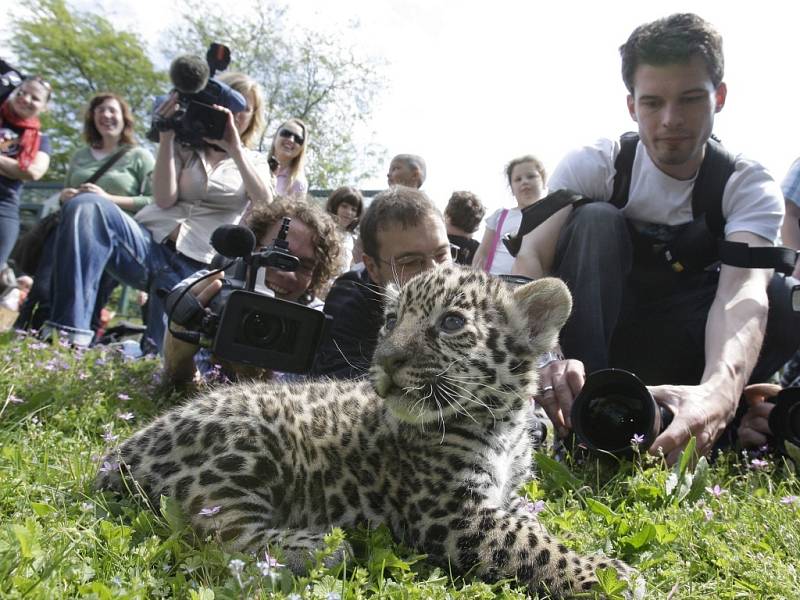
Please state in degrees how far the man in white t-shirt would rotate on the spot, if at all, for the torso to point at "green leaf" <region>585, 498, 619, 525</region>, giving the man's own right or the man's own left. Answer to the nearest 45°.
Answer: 0° — they already face it

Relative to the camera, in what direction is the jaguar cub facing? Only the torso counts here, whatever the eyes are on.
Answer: to the viewer's right

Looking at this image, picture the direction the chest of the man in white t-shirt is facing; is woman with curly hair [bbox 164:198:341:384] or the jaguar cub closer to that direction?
the jaguar cub

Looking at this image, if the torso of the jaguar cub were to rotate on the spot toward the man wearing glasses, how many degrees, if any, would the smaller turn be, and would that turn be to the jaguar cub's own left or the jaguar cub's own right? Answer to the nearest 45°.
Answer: approximately 90° to the jaguar cub's own left

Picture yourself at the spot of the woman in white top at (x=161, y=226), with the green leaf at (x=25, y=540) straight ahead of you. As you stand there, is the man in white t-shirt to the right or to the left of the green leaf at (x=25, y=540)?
left

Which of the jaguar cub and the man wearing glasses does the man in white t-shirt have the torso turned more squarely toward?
the jaguar cub

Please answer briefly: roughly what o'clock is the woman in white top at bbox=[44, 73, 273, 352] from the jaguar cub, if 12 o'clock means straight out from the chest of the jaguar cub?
The woman in white top is roughly at 8 o'clock from the jaguar cub.

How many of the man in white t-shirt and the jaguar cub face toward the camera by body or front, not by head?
1

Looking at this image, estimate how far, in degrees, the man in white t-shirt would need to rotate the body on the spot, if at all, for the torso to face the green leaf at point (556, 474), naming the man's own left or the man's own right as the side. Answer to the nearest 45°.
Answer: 0° — they already face it
